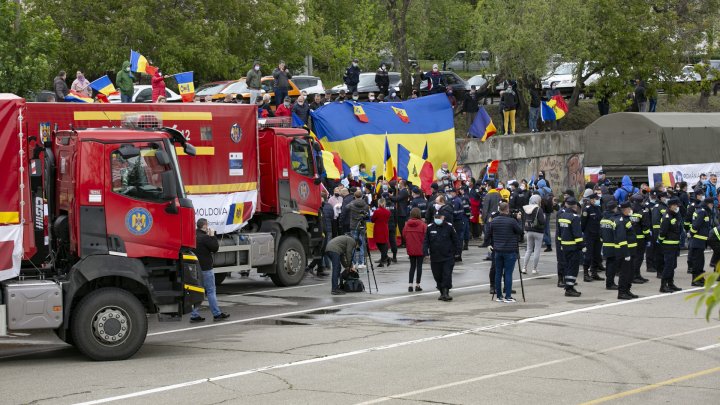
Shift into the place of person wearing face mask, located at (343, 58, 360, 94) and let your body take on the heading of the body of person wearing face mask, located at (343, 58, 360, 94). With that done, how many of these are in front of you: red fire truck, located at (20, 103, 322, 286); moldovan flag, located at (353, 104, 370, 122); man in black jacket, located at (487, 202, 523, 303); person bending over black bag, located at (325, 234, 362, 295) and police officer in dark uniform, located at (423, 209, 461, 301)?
5

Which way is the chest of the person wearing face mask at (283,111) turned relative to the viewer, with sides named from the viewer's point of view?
facing the viewer

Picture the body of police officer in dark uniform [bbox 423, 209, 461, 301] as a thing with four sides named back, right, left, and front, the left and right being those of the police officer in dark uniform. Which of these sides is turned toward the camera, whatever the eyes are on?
front

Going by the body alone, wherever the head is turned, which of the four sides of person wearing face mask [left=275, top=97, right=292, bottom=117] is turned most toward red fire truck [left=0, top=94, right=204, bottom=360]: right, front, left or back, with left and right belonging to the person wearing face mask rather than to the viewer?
front

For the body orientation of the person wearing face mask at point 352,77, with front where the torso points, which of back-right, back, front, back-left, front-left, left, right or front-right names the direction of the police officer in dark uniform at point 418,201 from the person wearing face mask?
front

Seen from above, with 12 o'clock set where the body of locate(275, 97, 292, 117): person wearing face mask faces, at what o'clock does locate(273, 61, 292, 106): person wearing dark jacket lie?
locate(273, 61, 292, 106): person wearing dark jacket is roughly at 6 o'clock from locate(275, 97, 292, 117): person wearing face mask.
